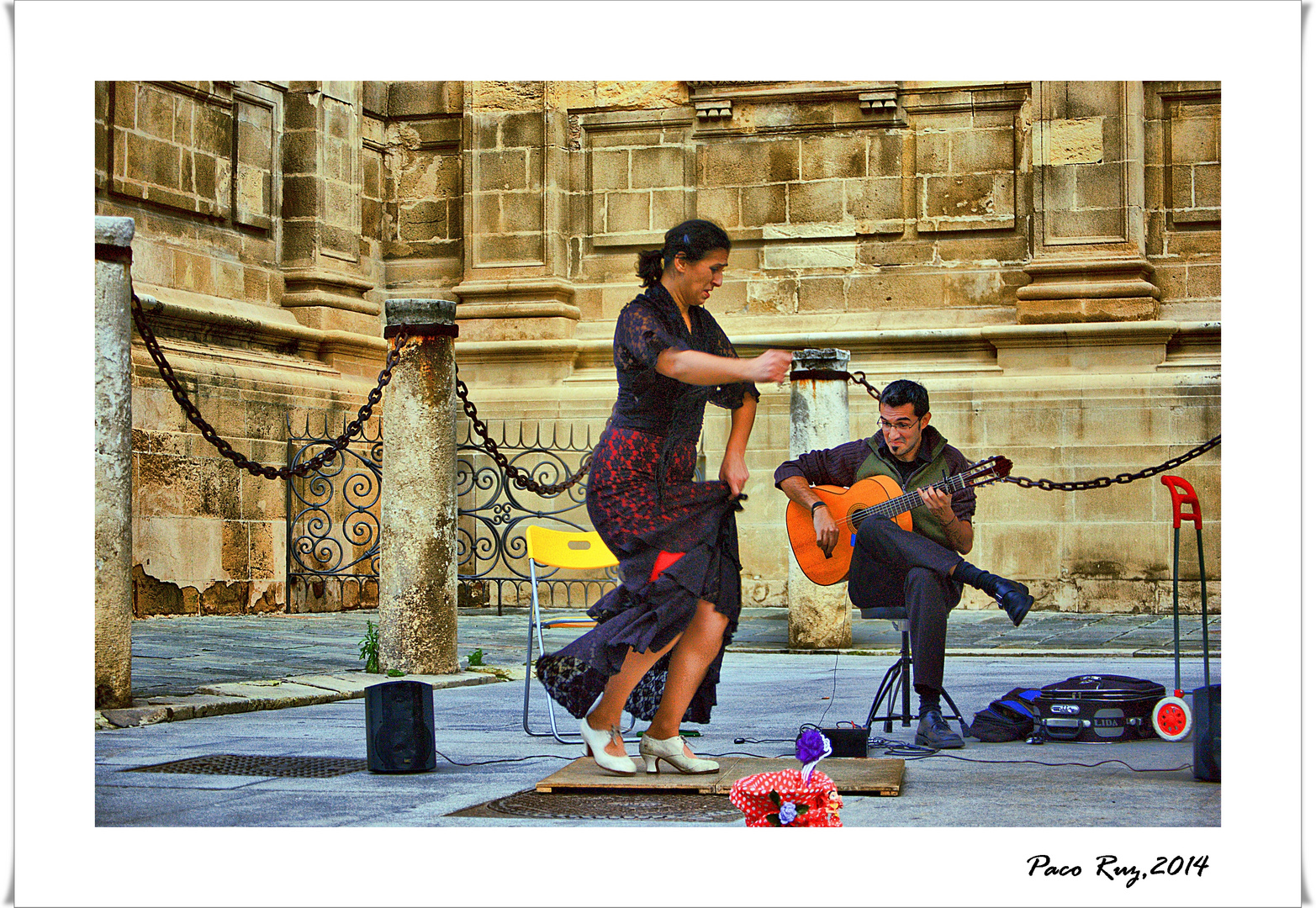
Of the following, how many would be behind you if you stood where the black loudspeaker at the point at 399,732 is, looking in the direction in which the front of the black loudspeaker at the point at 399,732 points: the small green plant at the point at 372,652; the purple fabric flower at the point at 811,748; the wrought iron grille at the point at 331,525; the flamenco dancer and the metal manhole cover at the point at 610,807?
2

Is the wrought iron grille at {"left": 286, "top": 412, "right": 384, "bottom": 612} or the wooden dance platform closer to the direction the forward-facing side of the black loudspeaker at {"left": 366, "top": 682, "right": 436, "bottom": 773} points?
the wooden dance platform

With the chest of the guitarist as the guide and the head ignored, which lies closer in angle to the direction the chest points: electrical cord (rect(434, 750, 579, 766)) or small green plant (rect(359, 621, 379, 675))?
the electrical cord

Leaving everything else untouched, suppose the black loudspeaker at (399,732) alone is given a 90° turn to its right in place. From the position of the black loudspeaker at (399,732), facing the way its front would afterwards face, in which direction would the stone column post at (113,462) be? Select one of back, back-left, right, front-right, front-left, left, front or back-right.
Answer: front-right

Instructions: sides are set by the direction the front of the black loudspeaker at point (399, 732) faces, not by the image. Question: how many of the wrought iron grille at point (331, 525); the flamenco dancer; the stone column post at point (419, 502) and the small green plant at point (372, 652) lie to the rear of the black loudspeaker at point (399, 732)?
3

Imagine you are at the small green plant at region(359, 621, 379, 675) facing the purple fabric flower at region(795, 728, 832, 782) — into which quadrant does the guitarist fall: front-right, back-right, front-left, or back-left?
front-left

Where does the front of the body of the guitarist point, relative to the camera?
toward the camera

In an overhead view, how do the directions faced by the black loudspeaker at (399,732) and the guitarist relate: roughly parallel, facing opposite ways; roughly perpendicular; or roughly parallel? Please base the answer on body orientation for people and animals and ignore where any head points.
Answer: roughly parallel

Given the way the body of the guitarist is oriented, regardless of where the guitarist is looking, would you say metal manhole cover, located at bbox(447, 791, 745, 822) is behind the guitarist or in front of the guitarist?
in front

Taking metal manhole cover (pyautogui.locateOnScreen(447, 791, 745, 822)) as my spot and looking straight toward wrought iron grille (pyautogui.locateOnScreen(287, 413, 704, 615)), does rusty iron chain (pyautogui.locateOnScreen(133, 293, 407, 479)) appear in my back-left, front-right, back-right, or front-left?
front-left

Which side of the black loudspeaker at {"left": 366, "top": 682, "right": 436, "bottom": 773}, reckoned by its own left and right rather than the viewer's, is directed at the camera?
front

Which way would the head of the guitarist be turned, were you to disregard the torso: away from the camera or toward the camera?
toward the camera

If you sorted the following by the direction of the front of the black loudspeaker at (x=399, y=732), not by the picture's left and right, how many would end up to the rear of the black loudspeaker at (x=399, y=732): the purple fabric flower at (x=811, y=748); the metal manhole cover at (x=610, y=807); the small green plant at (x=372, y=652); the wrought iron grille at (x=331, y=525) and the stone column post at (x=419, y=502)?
3

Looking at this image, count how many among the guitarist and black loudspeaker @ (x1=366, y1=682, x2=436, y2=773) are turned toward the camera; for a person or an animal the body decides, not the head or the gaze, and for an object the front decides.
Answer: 2

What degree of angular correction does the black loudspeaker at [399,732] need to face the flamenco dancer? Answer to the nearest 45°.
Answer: approximately 45° to its left

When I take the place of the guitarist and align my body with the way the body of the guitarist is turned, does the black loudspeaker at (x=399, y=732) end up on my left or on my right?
on my right
